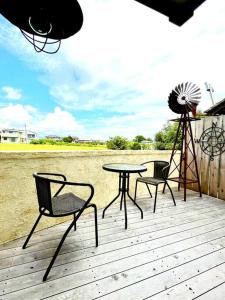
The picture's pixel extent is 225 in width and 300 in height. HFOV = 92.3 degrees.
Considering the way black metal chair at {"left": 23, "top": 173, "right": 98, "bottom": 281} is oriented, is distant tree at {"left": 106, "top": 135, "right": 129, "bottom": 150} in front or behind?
in front

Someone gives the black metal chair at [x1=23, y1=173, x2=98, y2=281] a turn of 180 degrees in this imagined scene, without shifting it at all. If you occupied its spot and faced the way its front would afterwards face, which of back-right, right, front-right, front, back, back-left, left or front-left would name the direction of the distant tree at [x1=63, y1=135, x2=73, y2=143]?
back-right

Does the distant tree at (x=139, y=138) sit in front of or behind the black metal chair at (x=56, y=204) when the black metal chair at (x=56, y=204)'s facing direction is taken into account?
in front

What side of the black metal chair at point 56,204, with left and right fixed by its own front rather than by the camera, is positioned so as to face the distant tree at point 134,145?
front

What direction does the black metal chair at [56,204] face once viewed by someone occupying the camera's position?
facing away from the viewer and to the right of the viewer
